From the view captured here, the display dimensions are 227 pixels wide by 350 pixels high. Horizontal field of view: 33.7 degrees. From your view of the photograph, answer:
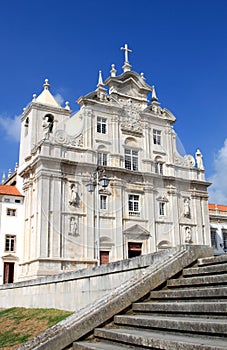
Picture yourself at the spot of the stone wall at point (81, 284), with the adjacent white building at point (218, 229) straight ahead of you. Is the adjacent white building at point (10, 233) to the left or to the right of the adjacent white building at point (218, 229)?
left

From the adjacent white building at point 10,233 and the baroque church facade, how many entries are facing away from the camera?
0

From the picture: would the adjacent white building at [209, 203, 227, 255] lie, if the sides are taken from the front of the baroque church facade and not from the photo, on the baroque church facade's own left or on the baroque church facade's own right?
on the baroque church facade's own left

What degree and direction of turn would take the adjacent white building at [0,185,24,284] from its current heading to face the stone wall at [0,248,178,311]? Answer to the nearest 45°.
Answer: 0° — it already faces it

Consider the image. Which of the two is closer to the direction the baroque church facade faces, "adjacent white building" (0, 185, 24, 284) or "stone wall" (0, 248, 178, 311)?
the stone wall

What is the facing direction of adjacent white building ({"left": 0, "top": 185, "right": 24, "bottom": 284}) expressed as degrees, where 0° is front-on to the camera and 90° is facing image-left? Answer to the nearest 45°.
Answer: approximately 0°

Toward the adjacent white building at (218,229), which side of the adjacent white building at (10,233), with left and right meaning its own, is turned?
left
